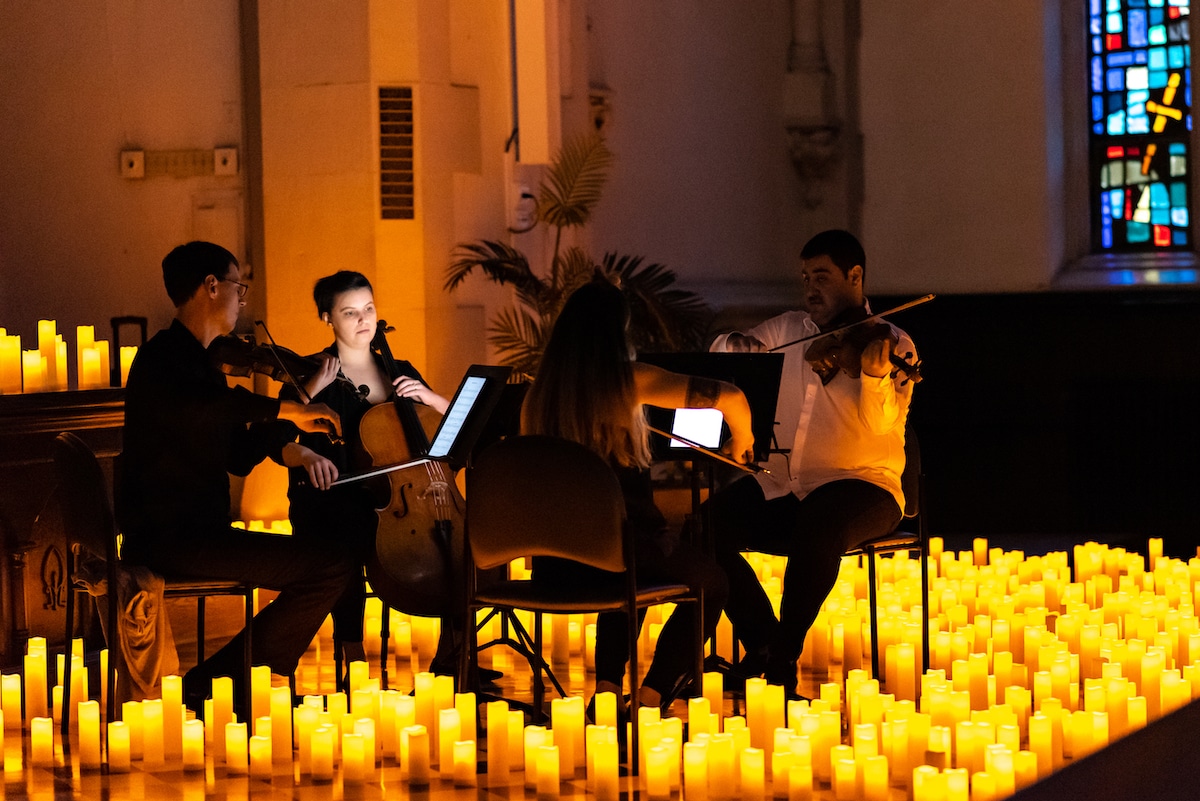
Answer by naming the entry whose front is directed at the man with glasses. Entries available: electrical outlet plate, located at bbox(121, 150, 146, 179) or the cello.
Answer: the electrical outlet plate

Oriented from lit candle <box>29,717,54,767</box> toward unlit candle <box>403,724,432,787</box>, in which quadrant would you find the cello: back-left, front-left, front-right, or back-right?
front-left

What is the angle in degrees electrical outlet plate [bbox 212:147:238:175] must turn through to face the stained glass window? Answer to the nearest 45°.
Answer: approximately 90° to its left

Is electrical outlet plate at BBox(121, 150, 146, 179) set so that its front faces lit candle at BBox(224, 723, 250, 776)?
yes

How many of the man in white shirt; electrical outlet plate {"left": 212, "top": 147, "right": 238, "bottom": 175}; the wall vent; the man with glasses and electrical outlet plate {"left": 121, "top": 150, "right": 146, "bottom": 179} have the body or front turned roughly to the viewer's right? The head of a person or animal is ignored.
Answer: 1

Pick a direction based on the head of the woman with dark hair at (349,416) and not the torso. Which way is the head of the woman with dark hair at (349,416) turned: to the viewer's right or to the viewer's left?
to the viewer's right

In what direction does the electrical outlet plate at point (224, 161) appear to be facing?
toward the camera

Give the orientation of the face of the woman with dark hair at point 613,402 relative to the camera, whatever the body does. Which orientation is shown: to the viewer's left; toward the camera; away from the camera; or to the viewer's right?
away from the camera

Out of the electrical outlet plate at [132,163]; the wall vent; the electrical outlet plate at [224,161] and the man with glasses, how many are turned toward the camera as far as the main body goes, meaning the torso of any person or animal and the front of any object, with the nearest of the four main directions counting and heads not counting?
3

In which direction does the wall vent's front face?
toward the camera

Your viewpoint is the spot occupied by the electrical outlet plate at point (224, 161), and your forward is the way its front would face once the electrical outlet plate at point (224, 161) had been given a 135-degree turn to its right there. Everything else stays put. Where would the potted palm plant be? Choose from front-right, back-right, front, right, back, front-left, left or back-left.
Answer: back-right

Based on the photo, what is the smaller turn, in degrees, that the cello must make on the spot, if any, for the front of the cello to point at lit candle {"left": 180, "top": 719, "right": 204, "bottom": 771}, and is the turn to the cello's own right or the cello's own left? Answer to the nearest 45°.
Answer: approximately 90° to the cello's own right

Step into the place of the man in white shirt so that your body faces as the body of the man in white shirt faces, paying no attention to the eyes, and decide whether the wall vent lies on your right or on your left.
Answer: on your right

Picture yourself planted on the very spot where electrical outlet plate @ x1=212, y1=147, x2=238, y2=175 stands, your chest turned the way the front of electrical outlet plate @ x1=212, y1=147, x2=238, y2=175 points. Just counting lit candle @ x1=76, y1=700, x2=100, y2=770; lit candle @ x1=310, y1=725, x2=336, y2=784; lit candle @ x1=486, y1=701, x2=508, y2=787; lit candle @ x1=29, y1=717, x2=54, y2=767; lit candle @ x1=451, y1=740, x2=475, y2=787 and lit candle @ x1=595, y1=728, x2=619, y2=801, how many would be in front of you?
6

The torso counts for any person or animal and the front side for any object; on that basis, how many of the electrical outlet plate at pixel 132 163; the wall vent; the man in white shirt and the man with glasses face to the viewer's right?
1

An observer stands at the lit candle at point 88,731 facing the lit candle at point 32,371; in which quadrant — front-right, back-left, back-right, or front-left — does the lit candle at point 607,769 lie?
back-right

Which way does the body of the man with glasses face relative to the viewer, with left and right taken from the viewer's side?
facing to the right of the viewer

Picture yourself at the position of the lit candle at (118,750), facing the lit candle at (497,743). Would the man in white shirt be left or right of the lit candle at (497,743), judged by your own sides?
left
